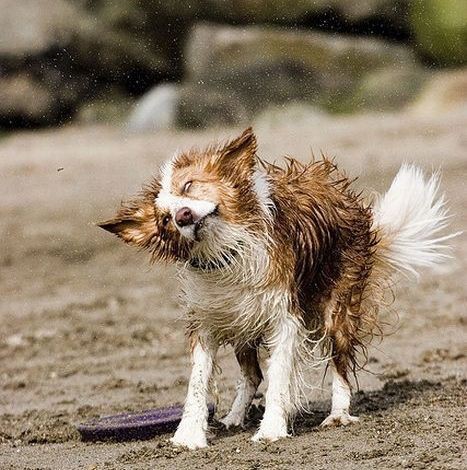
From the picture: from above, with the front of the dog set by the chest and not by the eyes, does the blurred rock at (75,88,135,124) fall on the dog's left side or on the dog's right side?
on the dog's right side

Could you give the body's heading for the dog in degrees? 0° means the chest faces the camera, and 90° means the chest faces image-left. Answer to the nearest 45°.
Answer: approximately 45°

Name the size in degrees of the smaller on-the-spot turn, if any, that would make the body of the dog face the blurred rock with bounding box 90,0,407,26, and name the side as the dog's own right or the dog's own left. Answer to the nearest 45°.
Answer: approximately 135° to the dog's own right

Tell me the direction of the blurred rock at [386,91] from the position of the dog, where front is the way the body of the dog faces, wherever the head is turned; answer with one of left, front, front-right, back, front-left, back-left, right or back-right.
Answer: back-right

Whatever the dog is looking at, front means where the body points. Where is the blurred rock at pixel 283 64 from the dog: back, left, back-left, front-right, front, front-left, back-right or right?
back-right

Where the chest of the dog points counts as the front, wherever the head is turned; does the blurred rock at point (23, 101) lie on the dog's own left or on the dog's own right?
on the dog's own right
